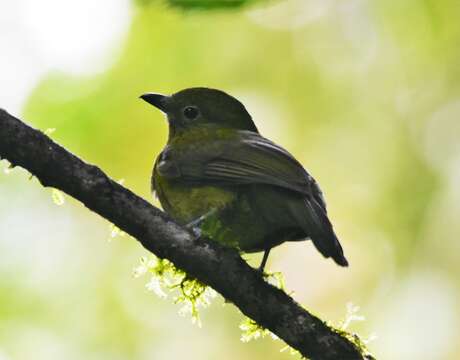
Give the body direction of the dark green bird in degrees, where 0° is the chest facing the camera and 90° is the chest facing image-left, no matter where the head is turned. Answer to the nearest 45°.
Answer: approximately 90°
